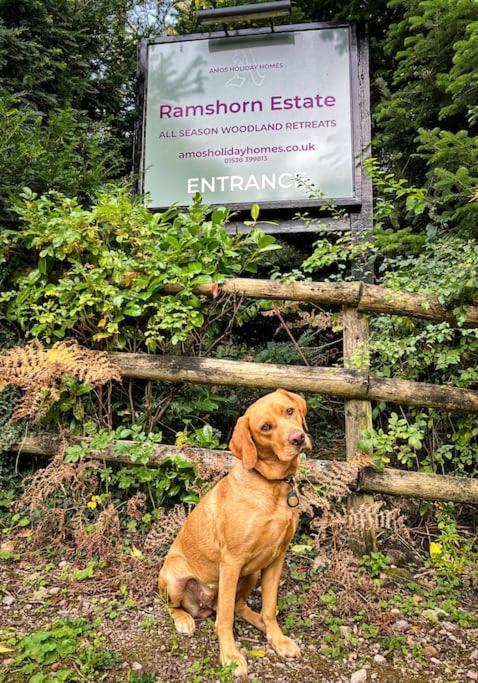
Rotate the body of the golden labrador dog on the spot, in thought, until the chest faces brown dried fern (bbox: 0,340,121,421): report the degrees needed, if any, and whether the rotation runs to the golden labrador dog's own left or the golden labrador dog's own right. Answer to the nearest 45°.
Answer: approximately 180°

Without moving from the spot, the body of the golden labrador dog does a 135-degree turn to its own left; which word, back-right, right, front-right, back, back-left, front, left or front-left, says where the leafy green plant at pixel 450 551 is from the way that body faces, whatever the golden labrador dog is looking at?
front-right

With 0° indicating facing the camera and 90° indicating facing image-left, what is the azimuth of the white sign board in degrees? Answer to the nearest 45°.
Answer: approximately 0°

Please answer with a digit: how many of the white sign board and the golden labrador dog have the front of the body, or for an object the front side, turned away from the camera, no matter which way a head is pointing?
0

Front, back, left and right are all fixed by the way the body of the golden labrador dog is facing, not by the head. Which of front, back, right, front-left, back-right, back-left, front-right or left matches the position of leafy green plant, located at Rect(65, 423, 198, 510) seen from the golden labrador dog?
back

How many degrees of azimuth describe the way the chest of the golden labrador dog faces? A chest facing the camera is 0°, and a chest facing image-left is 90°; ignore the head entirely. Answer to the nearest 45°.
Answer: approximately 315°
